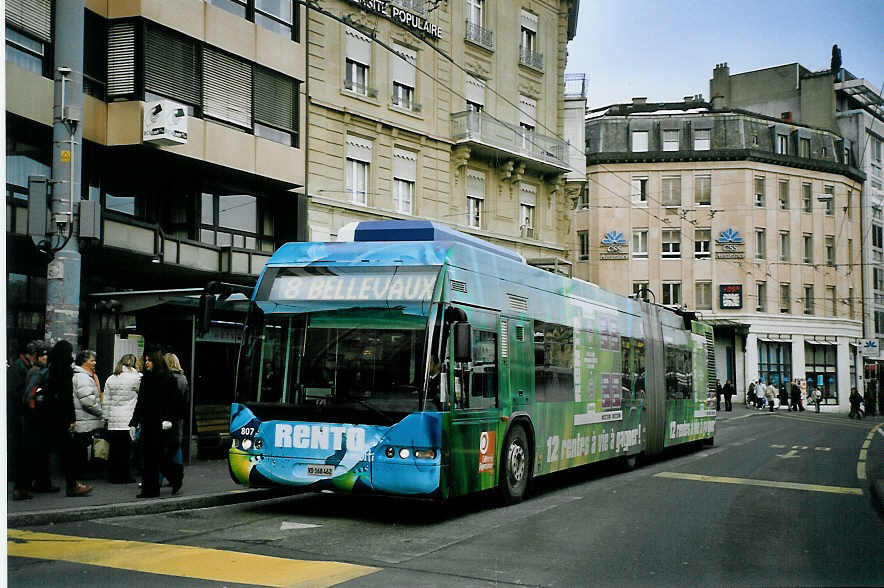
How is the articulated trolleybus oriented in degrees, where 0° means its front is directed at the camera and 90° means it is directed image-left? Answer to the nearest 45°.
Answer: approximately 45°

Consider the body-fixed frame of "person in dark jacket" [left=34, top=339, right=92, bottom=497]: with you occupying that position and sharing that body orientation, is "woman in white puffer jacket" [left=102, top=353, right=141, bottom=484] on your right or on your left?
on your left

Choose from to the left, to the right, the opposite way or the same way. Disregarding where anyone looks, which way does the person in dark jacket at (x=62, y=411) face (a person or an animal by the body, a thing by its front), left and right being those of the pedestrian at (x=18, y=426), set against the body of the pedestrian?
the same way

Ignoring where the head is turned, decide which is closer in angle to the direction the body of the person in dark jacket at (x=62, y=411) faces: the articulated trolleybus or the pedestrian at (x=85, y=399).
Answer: the articulated trolleybus

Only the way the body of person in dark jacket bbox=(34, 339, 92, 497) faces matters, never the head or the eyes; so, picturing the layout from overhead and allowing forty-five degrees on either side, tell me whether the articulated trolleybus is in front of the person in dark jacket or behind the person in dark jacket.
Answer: in front

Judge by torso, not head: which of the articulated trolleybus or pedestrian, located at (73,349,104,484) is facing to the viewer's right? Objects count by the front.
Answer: the pedestrian

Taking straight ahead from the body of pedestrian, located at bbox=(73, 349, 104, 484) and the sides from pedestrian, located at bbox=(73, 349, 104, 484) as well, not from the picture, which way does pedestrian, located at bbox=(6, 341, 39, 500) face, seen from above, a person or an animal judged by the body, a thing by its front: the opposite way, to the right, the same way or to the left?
the same way

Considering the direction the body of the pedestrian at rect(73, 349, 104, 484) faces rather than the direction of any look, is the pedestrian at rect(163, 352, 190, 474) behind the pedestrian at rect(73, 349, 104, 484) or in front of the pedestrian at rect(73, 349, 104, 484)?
in front

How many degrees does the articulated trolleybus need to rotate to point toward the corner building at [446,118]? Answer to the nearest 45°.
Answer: approximately 135° to its right

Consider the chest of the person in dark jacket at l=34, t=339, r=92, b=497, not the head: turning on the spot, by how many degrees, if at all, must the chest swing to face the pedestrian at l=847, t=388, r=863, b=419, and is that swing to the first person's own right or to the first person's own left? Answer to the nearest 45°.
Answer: approximately 45° to the first person's own left

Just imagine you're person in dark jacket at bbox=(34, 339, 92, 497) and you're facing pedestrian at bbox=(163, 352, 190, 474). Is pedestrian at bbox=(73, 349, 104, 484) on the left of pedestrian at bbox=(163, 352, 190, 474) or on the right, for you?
left

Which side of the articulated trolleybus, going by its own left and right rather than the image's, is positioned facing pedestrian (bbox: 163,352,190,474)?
front

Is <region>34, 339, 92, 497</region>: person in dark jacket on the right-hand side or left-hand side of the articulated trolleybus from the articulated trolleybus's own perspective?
on its right

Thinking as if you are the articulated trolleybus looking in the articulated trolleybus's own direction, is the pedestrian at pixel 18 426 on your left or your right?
on your right

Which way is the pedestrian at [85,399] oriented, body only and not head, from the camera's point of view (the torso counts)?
to the viewer's right
